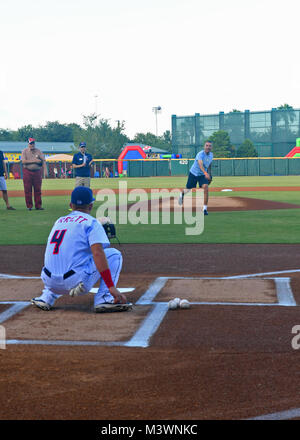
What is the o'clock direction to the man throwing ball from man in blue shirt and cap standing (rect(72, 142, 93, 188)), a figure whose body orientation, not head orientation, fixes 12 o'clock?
The man throwing ball is roughly at 10 o'clock from the man in blue shirt and cap standing.

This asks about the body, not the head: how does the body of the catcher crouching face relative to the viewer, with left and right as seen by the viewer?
facing away from the viewer and to the right of the viewer
